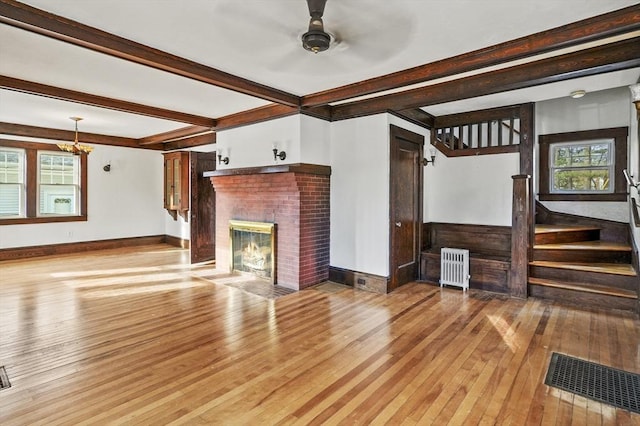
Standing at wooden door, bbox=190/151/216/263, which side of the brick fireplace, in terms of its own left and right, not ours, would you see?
right

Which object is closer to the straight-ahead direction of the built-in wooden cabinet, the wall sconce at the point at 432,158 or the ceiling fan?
the ceiling fan

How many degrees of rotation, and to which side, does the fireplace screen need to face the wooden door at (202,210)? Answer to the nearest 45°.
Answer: approximately 90° to its right

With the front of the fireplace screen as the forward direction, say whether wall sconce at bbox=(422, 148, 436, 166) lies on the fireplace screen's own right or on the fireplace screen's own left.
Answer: on the fireplace screen's own left

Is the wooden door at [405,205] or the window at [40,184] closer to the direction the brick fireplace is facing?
the window

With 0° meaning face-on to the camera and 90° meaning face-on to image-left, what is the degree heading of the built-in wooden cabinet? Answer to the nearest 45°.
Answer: approximately 45°

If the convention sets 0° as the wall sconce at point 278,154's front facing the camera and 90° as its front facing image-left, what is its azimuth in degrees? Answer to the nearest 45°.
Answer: approximately 45°

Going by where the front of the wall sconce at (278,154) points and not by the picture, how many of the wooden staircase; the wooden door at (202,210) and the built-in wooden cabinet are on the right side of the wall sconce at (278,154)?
2

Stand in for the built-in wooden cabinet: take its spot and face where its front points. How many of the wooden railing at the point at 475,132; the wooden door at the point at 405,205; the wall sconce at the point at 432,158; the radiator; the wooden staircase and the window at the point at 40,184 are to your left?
5

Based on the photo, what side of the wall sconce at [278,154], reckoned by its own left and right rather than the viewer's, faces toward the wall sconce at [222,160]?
right
